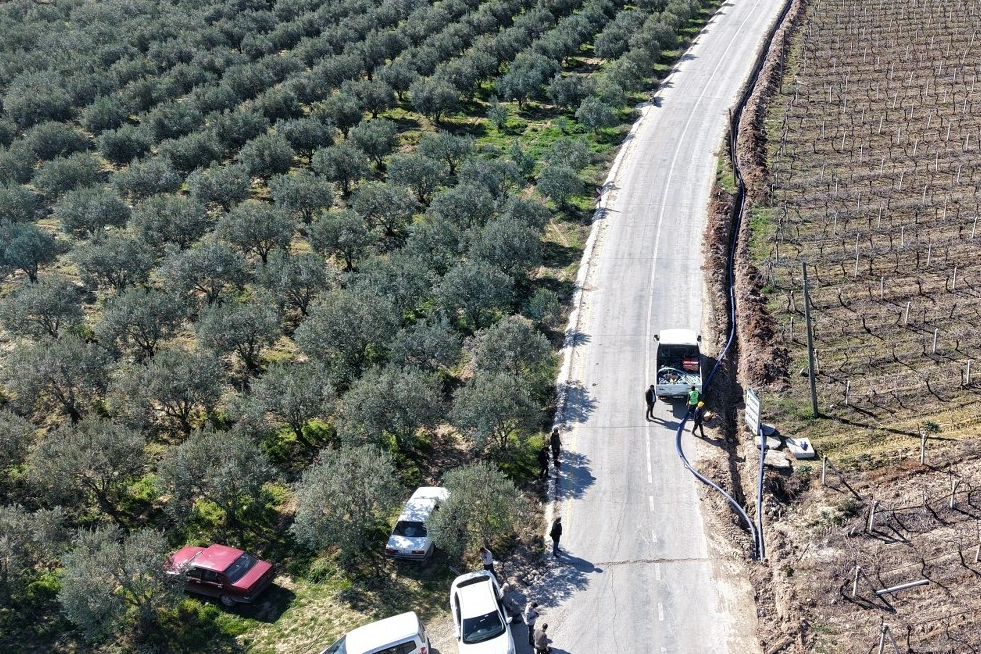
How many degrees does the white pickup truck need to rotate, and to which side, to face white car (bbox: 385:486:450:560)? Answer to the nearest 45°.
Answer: approximately 135° to its left

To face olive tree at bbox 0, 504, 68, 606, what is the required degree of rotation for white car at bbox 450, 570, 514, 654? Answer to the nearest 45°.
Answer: approximately 90° to its right

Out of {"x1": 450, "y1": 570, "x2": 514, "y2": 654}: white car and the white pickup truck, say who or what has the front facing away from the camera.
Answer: the white pickup truck

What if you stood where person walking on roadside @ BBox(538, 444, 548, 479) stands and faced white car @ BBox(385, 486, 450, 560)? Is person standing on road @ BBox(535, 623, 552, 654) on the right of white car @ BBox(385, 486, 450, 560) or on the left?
left

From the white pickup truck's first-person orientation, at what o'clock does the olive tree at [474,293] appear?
The olive tree is roughly at 10 o'clock from the white pickup truck.

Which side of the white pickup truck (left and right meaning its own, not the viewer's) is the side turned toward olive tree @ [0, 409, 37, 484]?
left

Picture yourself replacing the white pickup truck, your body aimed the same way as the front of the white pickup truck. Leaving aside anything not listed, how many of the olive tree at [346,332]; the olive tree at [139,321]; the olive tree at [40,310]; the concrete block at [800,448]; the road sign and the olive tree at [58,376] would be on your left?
4

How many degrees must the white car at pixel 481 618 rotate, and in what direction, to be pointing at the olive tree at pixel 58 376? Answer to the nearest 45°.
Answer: approximately 135° to its right

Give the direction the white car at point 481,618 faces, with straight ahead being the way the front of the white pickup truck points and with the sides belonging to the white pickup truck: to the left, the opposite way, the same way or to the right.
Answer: the opposite way

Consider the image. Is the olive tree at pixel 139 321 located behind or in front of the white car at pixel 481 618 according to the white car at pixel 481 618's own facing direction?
behind

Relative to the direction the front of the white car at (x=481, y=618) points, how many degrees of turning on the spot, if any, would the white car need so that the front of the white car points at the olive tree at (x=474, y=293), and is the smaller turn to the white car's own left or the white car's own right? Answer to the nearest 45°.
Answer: approximately 180°

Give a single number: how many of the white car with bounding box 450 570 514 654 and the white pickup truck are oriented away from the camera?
1

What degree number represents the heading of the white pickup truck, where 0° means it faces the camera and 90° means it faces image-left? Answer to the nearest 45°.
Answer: approximately 180°

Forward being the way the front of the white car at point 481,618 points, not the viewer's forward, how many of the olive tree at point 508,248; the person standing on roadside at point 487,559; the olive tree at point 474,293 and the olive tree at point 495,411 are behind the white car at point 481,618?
4
